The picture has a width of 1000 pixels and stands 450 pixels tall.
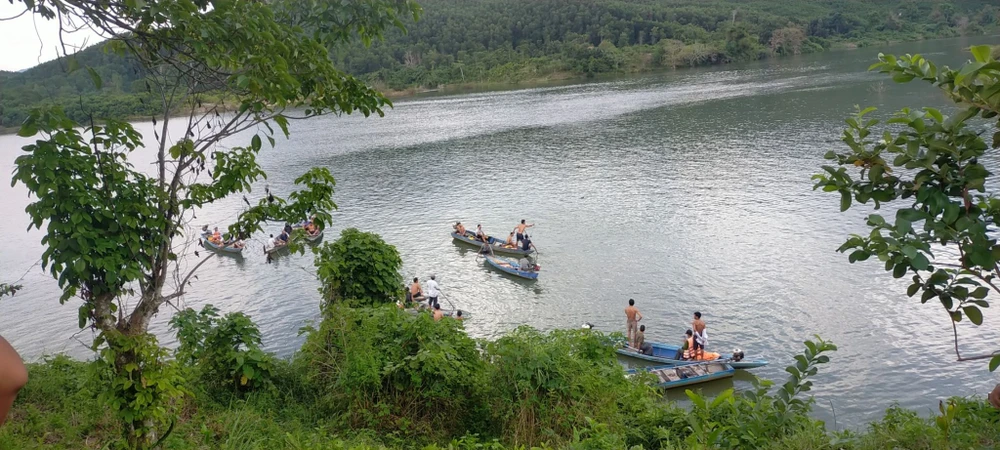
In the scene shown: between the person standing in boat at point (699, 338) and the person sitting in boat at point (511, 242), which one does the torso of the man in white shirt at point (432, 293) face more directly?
the person sitting in boat

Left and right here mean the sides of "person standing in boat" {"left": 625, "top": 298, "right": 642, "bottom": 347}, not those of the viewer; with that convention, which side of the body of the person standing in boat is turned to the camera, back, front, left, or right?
back

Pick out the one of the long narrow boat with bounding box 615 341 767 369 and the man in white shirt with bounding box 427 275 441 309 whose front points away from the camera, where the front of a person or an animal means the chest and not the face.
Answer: the man in white shirt

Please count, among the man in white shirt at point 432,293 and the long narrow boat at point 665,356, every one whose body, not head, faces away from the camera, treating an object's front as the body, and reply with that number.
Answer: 1

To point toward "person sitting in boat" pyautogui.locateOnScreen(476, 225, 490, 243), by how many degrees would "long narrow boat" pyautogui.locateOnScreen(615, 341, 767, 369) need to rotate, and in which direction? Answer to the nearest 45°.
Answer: approximately 45° to its right

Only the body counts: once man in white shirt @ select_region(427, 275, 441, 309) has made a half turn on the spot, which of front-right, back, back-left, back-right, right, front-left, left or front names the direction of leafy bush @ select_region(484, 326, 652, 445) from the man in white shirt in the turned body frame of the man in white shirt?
front

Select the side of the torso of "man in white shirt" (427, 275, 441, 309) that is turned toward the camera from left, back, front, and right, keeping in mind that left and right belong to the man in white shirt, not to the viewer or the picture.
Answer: back

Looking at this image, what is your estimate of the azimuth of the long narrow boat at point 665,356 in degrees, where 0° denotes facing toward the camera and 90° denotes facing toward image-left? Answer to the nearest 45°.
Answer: approximately 90°

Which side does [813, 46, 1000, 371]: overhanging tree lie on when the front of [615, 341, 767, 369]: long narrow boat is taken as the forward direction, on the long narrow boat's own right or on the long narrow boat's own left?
on the long narrow boat's own left

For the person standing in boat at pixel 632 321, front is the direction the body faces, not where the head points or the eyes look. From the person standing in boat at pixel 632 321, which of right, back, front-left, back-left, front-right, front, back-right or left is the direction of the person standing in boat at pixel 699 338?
back-right

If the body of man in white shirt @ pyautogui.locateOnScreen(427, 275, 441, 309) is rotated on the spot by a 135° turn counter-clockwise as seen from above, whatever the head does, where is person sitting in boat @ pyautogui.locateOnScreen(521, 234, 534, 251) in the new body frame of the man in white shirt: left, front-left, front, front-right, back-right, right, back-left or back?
back

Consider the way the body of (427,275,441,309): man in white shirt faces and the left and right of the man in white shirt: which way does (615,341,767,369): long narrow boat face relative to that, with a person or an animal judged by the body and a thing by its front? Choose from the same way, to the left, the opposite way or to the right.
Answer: to the left

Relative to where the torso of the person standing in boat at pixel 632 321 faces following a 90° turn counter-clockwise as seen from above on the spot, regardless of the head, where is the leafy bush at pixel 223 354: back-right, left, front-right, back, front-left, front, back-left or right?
front-left

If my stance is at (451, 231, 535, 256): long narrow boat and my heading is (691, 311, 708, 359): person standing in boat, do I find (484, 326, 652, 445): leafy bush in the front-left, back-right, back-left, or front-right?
front-right

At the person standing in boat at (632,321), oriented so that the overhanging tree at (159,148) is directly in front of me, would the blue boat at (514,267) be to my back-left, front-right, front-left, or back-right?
back-right
